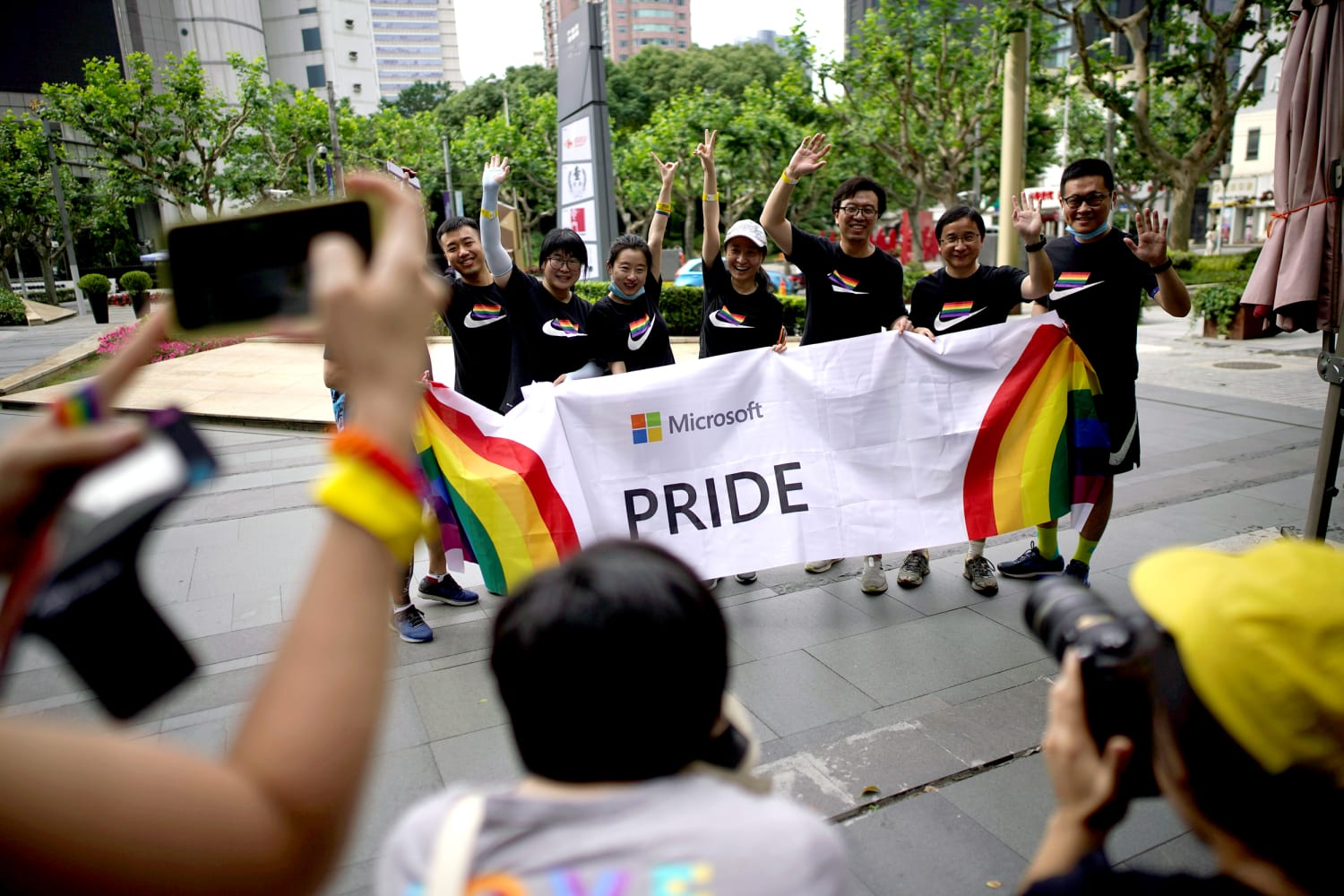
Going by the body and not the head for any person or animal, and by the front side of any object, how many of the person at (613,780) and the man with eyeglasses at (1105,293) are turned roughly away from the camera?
1

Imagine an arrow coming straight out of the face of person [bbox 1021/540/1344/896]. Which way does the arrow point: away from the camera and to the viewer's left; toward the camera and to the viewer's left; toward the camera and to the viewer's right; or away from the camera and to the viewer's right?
away from the camera and to the viewer's left

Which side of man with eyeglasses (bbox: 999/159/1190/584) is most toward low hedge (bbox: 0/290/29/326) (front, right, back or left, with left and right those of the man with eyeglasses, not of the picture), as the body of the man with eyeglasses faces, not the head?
right

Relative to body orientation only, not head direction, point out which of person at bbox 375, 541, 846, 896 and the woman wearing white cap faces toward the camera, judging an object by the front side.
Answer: the woman wearing white cap

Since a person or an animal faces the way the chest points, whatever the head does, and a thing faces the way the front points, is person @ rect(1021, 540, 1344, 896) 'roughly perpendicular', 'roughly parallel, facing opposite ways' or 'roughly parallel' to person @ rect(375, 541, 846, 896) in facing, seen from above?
roughly parallel

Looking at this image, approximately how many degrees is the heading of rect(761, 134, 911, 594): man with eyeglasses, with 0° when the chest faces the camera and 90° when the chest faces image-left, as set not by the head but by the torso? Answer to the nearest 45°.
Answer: approximately 0°

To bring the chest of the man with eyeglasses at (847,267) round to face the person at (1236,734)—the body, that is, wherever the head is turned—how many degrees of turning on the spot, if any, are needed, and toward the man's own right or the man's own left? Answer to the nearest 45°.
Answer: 0° — they already face them

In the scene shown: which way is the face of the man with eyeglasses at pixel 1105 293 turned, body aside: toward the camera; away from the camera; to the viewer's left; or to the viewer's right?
toward the camera

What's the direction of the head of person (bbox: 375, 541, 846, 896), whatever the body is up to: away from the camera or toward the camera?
away from the camera

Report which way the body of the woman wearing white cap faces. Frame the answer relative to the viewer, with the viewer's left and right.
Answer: facing the viewer

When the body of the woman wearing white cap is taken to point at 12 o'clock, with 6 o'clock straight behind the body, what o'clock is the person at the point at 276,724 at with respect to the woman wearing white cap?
The person is roughly at 12 o'clock from the woman wearing white cap.

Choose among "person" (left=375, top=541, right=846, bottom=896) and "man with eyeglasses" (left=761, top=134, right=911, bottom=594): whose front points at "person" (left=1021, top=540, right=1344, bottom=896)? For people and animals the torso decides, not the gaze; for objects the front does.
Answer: the man with eyeglasses

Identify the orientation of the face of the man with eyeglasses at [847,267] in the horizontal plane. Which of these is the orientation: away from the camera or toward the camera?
toward the camera

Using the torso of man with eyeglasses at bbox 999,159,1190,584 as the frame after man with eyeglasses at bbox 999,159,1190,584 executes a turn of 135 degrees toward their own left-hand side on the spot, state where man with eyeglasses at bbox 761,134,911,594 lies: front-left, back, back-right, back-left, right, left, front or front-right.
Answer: back

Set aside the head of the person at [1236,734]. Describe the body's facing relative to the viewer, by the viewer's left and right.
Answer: facing away from the viewer and to the left of the viewer

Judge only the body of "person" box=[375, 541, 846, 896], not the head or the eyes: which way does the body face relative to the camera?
away from the camera

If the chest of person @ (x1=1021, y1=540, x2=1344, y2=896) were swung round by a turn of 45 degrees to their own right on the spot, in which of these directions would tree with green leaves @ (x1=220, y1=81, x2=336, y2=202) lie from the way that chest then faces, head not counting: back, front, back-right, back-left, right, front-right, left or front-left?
front-left

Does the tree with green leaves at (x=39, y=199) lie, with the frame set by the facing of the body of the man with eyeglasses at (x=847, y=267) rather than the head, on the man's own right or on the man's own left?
on the man's own right

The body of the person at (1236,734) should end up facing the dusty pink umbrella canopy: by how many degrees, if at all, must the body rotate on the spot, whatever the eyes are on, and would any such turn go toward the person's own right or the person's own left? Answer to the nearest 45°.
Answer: approximately 45° to the person's own right

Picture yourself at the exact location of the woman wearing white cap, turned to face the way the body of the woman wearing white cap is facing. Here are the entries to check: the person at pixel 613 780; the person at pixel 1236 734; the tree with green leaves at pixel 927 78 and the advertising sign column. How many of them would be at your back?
2

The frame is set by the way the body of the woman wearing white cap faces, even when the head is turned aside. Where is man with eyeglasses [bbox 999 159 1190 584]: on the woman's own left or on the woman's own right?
on the woman's own left
